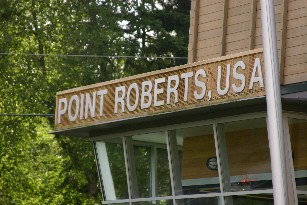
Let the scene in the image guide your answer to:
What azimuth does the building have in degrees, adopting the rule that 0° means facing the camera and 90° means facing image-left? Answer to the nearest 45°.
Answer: approximately 45°

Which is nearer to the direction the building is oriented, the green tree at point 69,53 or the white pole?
the white pole

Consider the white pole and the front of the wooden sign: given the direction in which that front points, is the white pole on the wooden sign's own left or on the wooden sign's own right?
on the wooden sign's own left

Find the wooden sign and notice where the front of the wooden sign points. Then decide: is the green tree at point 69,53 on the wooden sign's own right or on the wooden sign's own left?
on the wooden sign's own right

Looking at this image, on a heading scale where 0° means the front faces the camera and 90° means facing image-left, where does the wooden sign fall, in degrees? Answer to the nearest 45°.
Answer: approximately 45°
